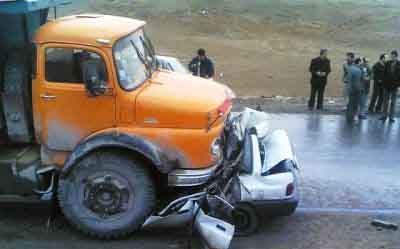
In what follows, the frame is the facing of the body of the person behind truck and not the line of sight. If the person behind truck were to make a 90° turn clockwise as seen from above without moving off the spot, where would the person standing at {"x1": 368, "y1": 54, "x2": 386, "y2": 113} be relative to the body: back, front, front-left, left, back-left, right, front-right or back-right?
back

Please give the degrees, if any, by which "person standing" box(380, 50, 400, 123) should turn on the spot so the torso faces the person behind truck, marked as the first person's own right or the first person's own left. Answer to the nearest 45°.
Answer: approximately 45° to the first person's own right

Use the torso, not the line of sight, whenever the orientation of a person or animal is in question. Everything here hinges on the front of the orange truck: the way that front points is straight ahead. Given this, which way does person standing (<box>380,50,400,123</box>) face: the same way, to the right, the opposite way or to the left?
to the right

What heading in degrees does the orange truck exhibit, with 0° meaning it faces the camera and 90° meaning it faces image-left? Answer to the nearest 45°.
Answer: approximately 270°

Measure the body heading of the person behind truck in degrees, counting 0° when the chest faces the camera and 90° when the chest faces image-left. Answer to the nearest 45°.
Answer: approximately 0°

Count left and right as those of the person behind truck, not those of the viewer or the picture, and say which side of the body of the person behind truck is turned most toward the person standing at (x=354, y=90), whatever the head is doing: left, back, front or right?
left

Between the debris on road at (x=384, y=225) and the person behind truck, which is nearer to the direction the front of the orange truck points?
the debris on road

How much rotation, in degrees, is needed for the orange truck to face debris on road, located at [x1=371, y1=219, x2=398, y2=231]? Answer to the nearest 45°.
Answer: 0° — it already faces it

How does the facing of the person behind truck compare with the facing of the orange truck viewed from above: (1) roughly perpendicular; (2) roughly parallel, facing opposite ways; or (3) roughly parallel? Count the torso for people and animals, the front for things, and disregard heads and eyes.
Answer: roughly perpendicular

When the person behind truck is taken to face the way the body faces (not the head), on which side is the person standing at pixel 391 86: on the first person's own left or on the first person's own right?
on the first person's own left

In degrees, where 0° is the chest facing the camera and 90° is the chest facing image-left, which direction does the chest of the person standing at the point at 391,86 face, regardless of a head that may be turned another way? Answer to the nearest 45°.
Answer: approximately 45°

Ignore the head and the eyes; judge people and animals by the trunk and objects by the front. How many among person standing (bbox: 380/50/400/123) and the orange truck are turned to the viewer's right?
1

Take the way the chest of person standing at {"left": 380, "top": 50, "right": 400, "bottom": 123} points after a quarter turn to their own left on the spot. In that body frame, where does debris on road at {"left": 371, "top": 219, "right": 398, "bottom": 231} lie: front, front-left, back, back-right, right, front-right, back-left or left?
front-right
